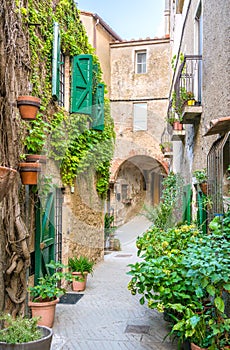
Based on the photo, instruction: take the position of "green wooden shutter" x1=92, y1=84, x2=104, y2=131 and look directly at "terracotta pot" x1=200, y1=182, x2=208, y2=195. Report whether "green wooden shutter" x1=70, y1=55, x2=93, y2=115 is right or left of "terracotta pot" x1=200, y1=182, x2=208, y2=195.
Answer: right

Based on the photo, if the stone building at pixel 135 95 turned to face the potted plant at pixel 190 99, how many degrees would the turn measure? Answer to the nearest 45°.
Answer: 0° — it already faces it

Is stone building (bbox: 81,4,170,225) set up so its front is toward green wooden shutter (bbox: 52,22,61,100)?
yes

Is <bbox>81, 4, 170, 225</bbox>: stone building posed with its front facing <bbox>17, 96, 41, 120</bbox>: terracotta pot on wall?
yes

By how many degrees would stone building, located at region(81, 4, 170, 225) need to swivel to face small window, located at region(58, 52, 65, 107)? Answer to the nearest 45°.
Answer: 0° — it already faces it

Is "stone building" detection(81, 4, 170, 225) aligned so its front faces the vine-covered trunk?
yes

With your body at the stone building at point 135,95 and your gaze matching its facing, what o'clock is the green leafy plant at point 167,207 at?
The green leafy plant is roughly at 12 o'clock from the stone building.

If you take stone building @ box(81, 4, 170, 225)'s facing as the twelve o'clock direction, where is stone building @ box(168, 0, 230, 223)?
stone building @ box(168, 0, 230, 223) is roughly at 12 o'clock from stone building @ box(81, 4, 170, 225).

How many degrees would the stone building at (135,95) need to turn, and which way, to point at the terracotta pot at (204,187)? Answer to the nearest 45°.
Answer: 0° — it already faces it

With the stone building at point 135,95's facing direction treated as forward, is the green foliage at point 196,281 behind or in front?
in front

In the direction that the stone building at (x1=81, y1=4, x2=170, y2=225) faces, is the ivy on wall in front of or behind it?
in front

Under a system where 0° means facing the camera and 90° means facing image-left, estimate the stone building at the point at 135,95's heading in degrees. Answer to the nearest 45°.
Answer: approximately 0°
